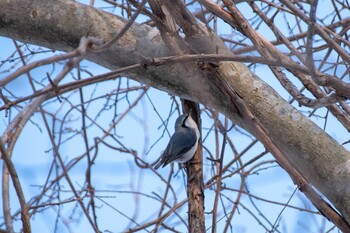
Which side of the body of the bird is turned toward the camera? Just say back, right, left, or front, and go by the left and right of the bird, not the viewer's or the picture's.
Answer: right
